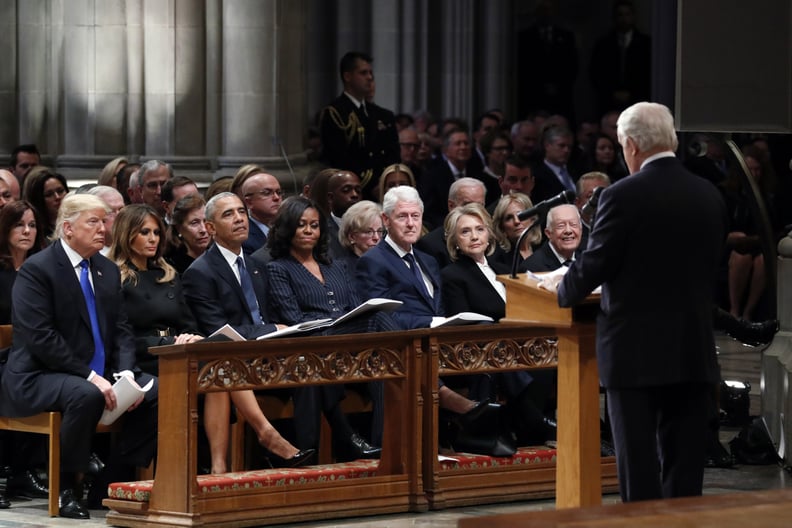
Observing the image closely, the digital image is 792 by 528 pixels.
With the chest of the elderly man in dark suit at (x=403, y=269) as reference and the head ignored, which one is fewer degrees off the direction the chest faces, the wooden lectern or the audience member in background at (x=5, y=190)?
the wooden lectern

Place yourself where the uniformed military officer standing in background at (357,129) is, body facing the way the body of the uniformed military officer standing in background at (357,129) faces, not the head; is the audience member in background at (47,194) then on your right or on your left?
on your right

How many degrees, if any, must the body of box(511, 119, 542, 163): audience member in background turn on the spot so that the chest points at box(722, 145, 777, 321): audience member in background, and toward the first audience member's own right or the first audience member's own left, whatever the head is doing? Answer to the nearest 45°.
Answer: approximately 45° to the first audience member's own left

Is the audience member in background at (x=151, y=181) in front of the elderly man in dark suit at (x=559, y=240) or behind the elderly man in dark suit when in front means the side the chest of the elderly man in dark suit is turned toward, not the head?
behind

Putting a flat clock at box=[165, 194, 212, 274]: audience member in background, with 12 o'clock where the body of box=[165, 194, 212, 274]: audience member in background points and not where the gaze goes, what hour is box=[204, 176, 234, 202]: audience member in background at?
box=[204, 176, 234, 202]: audience member in background is roughly at 8 o'clock from box=[165, 194, 212, 274]: audience member in background.

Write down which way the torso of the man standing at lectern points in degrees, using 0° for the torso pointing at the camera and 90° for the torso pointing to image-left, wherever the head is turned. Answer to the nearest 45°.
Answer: approximately 135°

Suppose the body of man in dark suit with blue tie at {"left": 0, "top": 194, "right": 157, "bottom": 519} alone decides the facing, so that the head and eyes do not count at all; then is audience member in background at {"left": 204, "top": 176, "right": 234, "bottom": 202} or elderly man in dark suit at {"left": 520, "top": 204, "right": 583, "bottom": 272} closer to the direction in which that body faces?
the elderly man in dark suit

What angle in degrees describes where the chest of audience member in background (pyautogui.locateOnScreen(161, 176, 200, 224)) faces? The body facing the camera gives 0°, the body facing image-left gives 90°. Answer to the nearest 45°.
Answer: approximately 315°
